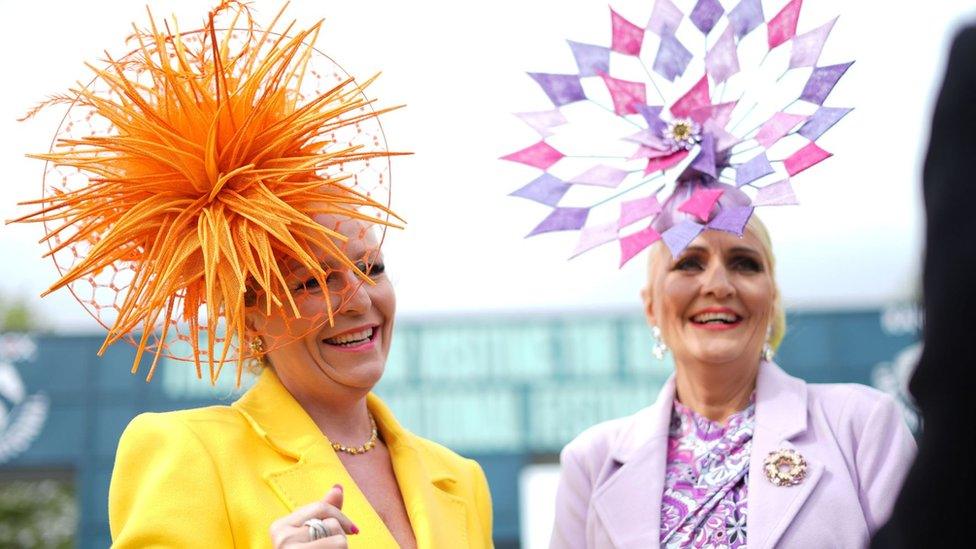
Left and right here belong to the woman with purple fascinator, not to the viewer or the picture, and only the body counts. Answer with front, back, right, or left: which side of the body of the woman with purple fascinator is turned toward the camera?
front

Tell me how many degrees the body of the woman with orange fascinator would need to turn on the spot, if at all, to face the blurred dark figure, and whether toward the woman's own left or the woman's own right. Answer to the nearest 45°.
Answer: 0° — they already face them

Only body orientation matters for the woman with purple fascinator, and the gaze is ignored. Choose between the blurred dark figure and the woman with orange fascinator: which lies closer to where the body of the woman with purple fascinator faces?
the blurred dark figure

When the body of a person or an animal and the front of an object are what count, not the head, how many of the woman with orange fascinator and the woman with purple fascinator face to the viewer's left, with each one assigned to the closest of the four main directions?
0

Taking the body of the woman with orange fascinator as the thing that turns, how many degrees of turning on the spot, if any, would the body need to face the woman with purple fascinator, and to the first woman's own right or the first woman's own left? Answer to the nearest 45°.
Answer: approximately 45° to the first woman's own left

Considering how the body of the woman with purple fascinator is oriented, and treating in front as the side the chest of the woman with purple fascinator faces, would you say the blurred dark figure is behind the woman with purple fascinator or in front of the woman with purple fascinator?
in front
